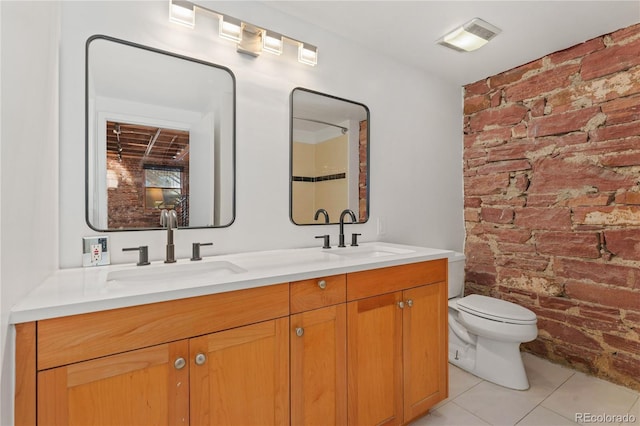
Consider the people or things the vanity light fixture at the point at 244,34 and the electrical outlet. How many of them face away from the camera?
0

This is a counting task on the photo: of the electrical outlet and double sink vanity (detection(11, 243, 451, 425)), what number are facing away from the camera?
0

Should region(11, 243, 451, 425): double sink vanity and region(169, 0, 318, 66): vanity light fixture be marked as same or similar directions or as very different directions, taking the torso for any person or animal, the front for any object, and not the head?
same or similar directions

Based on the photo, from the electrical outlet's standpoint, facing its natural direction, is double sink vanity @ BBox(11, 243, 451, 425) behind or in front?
in front

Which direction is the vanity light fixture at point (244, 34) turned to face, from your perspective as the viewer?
facing the viewer and to the right of the viewer

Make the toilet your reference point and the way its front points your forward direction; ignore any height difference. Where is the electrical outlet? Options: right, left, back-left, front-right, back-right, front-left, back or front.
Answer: right

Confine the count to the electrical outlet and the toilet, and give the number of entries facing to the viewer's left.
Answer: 0

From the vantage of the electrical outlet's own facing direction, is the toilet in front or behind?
in front
